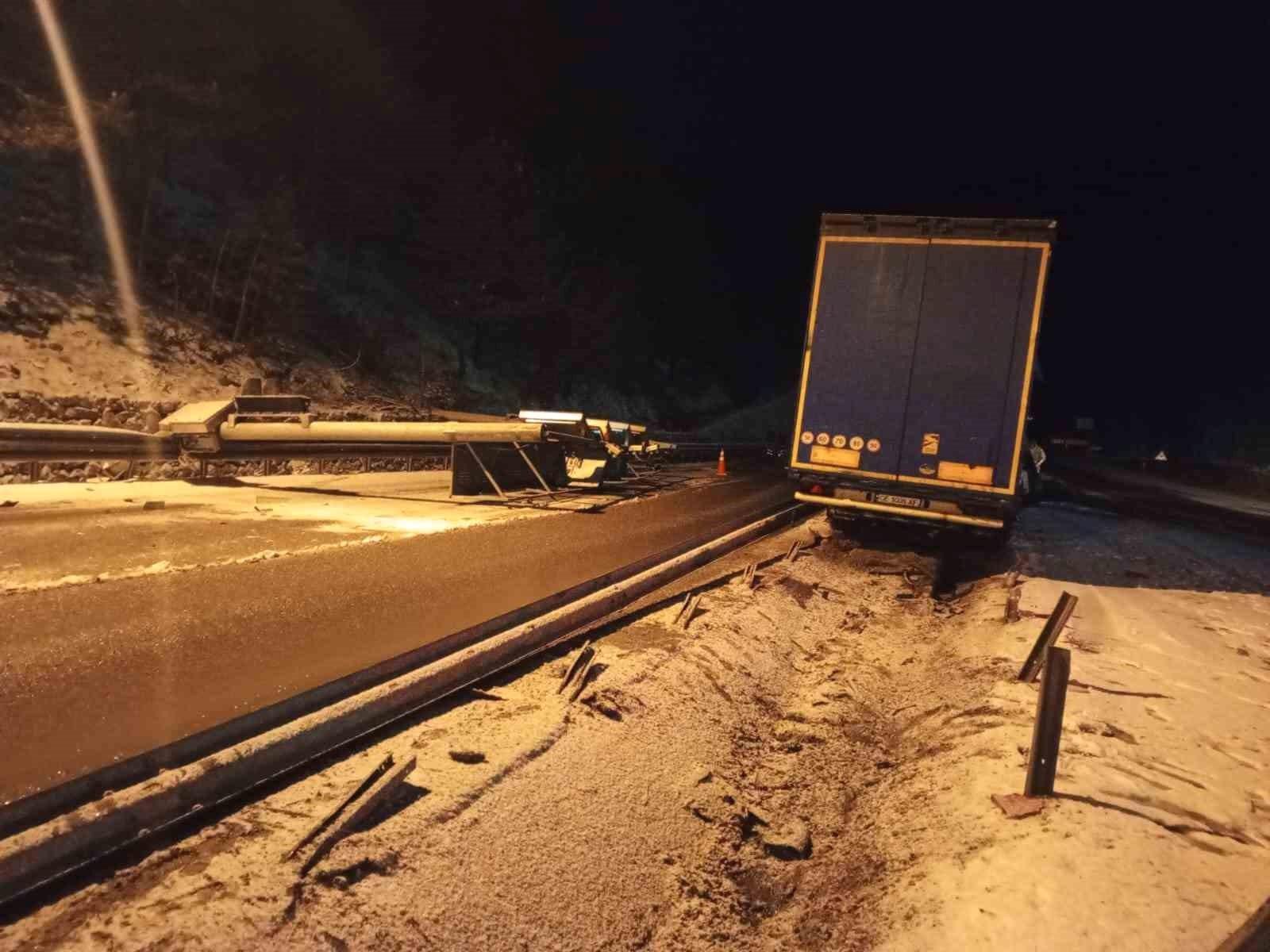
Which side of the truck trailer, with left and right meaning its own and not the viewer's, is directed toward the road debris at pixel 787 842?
back

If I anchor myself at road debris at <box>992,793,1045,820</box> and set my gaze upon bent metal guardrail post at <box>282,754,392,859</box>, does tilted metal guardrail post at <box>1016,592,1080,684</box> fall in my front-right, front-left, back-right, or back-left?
back-right

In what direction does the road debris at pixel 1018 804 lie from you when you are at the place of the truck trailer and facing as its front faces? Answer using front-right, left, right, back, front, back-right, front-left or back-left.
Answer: back

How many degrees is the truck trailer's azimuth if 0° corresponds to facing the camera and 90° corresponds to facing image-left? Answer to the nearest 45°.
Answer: approximately 180°

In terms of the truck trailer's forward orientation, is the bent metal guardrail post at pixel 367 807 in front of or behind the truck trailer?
behind

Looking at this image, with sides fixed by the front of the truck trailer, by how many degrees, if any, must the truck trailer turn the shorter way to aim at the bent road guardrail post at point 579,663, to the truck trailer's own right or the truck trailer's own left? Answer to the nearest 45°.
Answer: approximately 180°

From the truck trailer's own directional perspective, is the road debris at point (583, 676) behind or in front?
behind

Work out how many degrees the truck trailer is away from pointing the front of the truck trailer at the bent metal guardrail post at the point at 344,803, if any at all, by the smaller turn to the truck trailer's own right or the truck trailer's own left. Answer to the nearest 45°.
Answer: approximately 180°
